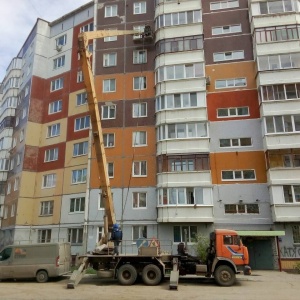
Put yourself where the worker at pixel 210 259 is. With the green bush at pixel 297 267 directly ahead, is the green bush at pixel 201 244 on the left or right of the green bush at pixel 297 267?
left

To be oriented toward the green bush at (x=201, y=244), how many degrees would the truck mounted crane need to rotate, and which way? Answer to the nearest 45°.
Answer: approximately 45° to its left

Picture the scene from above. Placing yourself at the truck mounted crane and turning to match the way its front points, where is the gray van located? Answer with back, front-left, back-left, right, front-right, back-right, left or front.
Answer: back

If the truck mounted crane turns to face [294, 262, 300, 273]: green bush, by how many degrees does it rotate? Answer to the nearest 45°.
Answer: approximately 45° to its left

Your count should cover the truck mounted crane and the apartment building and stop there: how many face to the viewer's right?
1

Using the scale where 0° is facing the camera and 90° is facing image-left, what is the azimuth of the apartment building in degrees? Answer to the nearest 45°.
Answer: approximately 0°

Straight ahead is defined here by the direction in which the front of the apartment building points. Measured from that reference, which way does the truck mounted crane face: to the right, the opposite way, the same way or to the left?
to the left

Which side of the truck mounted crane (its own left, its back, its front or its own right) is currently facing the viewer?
right
